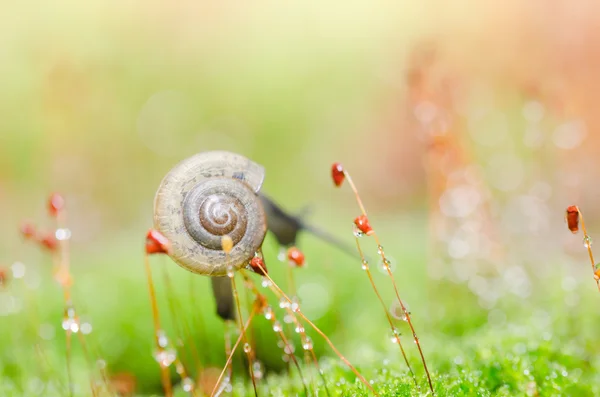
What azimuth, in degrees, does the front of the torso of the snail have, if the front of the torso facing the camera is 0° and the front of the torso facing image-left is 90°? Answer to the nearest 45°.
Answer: approximately 270°
